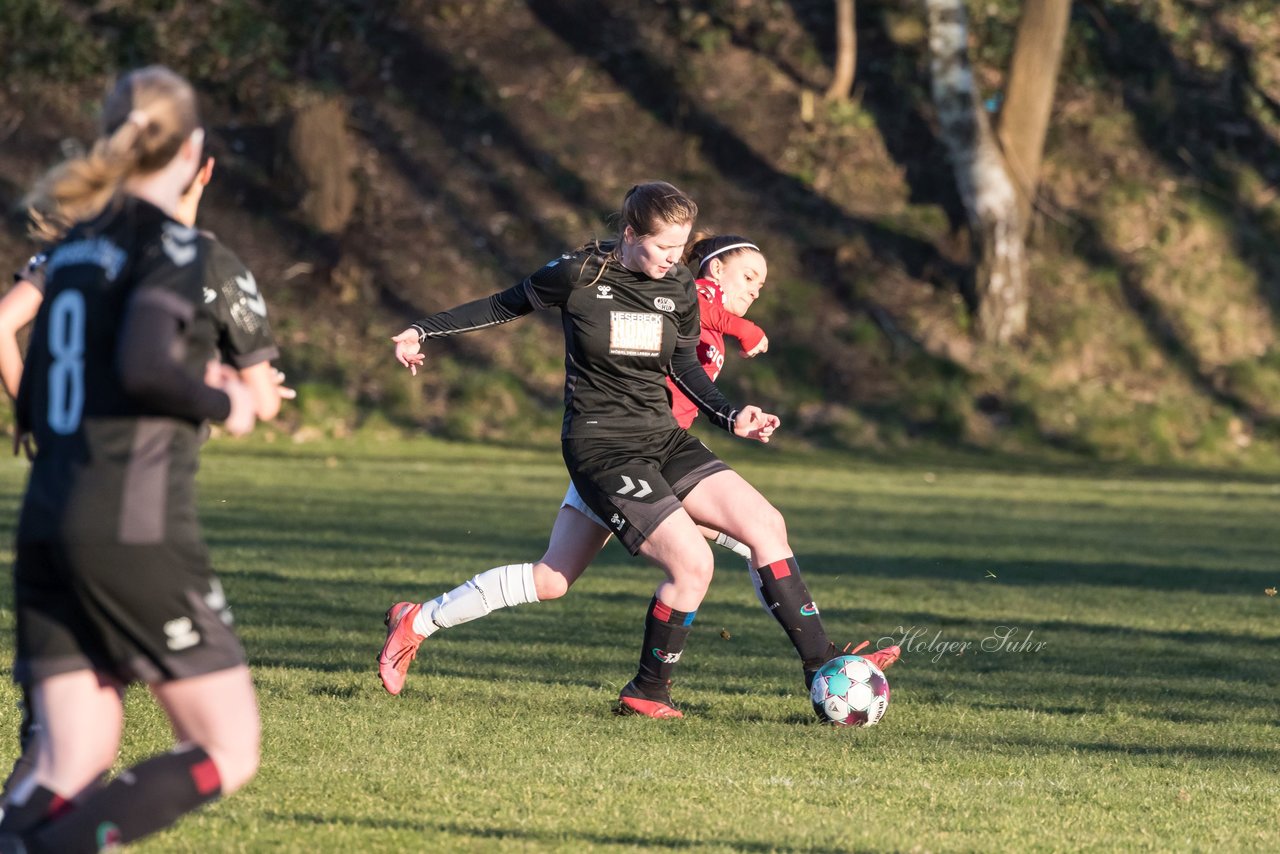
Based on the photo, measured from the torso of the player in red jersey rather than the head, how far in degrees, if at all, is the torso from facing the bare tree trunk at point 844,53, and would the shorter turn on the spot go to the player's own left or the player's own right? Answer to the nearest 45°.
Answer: approximately 135° to the player's own left

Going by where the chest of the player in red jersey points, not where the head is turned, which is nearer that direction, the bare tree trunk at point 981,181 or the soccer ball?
the soccer ball

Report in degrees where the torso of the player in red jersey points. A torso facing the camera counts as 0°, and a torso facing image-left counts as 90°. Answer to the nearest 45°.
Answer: approximately 315°

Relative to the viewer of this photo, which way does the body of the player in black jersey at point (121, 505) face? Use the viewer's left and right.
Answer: facing away from the viewer and to the right of the viewer

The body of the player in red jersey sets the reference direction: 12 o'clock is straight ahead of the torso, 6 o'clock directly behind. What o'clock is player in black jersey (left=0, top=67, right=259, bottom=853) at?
The player in black jersey is roughly at 2 o'clock from the player in red jersey.
